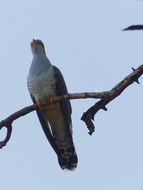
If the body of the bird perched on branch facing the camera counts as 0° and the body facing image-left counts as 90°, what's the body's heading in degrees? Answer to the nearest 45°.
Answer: approximately 45°
